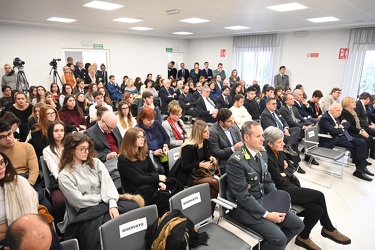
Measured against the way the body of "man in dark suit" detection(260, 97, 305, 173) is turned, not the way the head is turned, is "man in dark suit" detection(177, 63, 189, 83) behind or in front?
behind

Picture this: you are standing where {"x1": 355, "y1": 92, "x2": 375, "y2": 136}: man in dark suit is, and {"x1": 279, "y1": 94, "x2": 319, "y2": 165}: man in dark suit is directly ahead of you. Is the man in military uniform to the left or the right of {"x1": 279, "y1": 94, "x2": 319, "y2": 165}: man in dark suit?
left

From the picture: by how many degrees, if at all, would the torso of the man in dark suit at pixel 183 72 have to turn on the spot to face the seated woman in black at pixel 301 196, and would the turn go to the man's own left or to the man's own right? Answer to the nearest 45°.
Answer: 0° — they already face them

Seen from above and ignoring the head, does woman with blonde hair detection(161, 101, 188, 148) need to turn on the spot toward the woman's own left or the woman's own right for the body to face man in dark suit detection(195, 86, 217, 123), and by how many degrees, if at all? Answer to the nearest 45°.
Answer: approximately 135° to the woman's own left

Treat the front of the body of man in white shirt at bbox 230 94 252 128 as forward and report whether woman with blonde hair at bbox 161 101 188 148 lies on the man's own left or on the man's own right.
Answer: on the man's own right

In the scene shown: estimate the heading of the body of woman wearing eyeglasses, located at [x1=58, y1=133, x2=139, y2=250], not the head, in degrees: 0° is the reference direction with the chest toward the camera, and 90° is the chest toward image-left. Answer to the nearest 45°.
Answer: approximately 315°

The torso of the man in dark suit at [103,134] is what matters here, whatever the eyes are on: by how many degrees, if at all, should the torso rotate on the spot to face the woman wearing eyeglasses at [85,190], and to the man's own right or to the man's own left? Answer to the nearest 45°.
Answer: approximately 45° to the man's own right

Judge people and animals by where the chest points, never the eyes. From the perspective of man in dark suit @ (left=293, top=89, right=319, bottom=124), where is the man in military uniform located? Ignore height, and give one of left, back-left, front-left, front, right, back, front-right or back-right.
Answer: front-right
